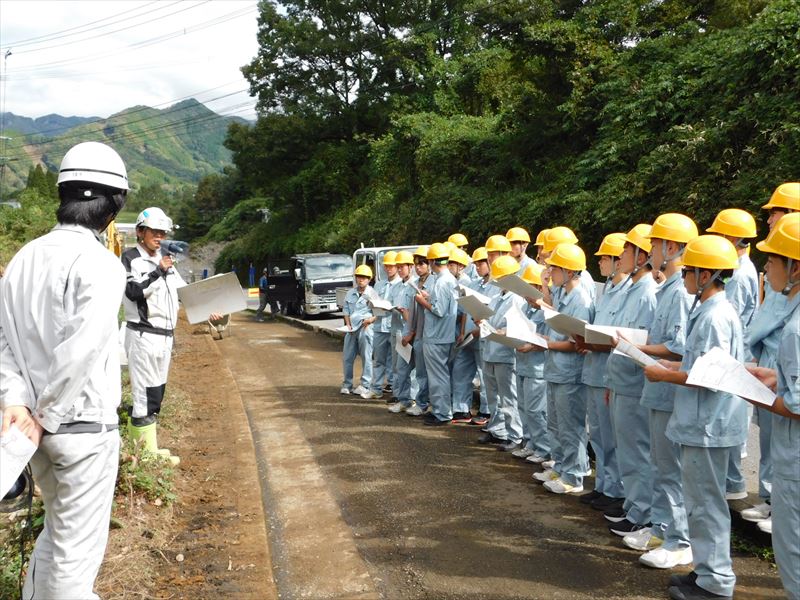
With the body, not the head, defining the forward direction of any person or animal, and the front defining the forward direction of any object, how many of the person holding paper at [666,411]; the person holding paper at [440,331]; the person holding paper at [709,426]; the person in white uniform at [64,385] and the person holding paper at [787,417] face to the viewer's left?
4

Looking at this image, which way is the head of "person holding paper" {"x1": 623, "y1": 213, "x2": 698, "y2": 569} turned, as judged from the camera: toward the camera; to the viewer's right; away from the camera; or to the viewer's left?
to the viewer's left

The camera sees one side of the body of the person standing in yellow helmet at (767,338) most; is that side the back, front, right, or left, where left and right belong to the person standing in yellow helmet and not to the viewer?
left

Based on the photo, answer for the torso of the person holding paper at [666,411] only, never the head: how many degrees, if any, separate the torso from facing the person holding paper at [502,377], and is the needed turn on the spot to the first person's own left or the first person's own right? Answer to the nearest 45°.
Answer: approximately 45° to the first person's own right

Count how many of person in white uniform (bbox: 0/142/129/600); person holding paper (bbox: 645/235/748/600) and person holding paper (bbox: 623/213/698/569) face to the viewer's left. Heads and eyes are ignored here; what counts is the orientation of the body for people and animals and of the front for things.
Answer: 2

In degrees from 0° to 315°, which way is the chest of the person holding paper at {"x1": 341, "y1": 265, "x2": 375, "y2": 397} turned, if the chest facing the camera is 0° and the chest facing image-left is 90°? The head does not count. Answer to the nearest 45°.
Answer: approximately 45°

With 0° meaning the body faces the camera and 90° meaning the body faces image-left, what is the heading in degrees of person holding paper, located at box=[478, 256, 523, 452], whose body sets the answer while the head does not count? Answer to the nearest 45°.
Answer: approximately 45°

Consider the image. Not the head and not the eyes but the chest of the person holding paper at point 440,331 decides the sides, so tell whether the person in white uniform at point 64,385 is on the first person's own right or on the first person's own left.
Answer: on the first person's own left

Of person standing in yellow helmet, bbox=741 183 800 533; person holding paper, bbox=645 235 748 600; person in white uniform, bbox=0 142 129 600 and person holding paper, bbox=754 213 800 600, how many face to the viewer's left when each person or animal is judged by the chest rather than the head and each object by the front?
3

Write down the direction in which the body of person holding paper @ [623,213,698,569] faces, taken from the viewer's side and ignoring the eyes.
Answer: to the viewer's left

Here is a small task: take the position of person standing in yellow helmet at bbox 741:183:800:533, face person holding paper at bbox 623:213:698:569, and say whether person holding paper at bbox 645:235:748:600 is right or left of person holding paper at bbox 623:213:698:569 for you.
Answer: left

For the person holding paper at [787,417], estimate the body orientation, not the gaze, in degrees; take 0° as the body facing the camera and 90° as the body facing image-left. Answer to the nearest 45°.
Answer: approximately 90°

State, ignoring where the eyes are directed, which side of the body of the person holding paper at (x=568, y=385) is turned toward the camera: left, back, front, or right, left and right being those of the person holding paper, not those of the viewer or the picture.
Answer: left

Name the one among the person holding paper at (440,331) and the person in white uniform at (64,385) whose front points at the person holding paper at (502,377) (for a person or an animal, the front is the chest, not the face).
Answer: the person in white uniform

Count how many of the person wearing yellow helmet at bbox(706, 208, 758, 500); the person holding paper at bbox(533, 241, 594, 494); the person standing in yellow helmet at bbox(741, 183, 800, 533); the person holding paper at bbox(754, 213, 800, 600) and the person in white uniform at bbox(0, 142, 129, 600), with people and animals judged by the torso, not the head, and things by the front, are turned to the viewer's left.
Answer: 4

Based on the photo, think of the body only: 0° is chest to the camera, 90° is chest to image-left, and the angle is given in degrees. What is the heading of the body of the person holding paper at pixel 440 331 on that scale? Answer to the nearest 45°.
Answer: approximately 90°
